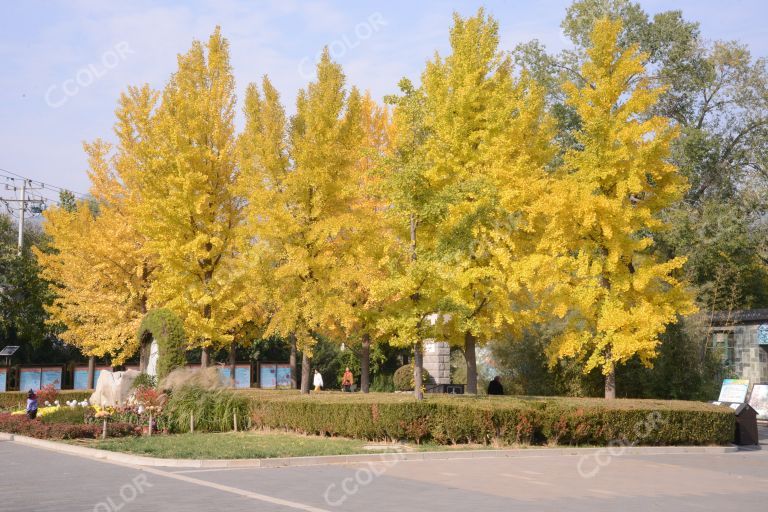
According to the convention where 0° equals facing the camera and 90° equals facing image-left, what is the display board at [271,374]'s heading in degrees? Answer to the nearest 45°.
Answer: approximately 0°

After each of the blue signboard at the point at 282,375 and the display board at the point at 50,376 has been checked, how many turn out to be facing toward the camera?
2

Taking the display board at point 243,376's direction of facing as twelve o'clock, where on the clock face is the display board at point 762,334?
the display board at point 762,334 is roughly at 10 o'clock from the display board at point 243,376.

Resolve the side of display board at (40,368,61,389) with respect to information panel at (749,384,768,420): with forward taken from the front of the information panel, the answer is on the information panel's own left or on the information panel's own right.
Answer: on the information panel's own right

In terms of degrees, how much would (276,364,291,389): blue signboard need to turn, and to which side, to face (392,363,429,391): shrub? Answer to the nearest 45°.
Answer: approximately 45° to its left

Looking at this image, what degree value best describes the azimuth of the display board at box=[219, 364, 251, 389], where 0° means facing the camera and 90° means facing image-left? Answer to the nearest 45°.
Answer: approximately 0°

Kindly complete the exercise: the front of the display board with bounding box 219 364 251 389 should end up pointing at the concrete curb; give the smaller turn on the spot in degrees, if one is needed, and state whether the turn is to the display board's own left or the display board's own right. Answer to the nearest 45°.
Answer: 0° — it already faces it
